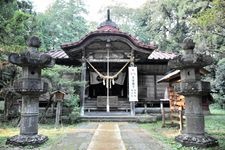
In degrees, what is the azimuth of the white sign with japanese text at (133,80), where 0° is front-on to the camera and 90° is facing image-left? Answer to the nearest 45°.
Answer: approximately 0°

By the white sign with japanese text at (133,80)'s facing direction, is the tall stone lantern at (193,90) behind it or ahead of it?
ahead

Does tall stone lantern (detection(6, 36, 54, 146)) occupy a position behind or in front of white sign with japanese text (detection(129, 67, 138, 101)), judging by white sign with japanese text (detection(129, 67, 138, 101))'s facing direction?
in front

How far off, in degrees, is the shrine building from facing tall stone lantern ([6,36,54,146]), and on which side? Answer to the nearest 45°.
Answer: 0° — it already faces it
